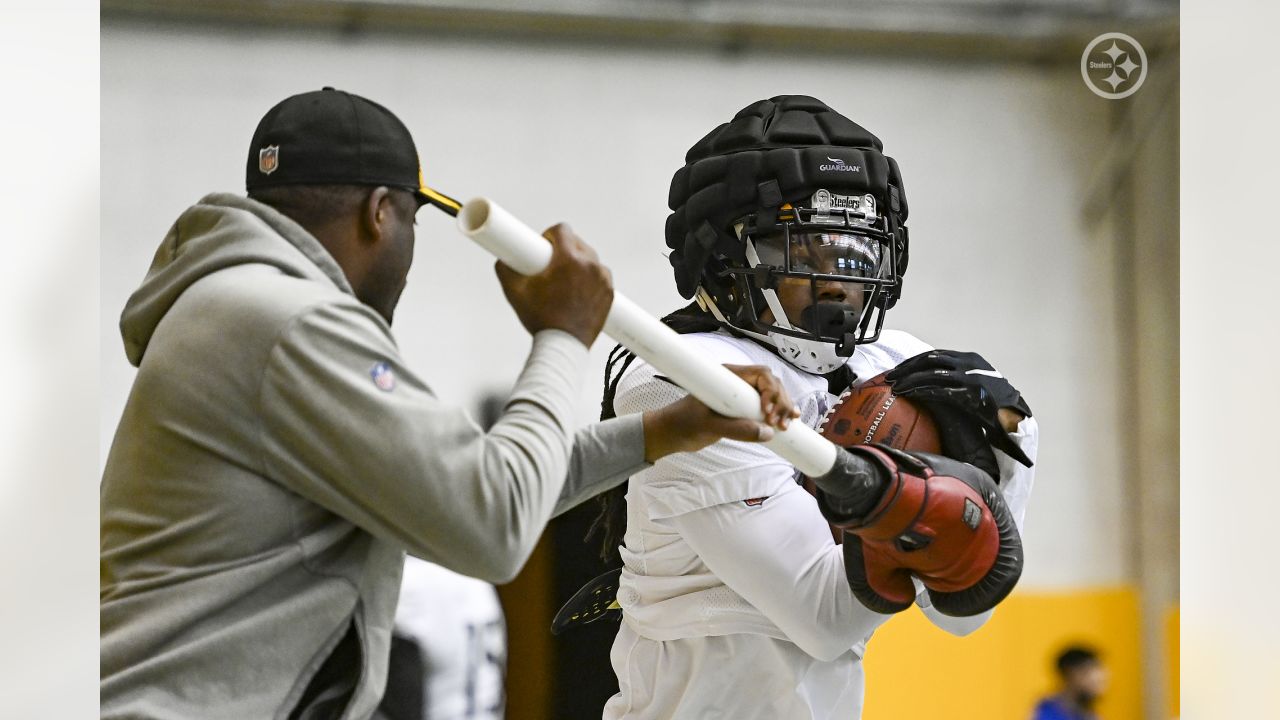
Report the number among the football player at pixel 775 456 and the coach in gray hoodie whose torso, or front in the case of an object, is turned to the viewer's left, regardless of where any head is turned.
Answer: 0

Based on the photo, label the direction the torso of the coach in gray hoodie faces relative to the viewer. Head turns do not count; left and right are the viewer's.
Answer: facing away from the viewer and to the right of the viewer

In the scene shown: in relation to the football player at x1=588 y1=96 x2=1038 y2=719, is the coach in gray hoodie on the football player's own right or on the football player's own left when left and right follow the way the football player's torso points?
on the football player's own right

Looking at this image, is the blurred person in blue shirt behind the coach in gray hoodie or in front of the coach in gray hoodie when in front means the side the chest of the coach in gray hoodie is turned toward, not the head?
in front

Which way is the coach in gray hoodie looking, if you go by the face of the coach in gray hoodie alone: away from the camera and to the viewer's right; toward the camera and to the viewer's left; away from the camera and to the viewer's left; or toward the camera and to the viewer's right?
away from the camera and to the viewer's right

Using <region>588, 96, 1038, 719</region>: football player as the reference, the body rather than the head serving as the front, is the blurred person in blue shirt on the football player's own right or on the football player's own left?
on the football player's own left
